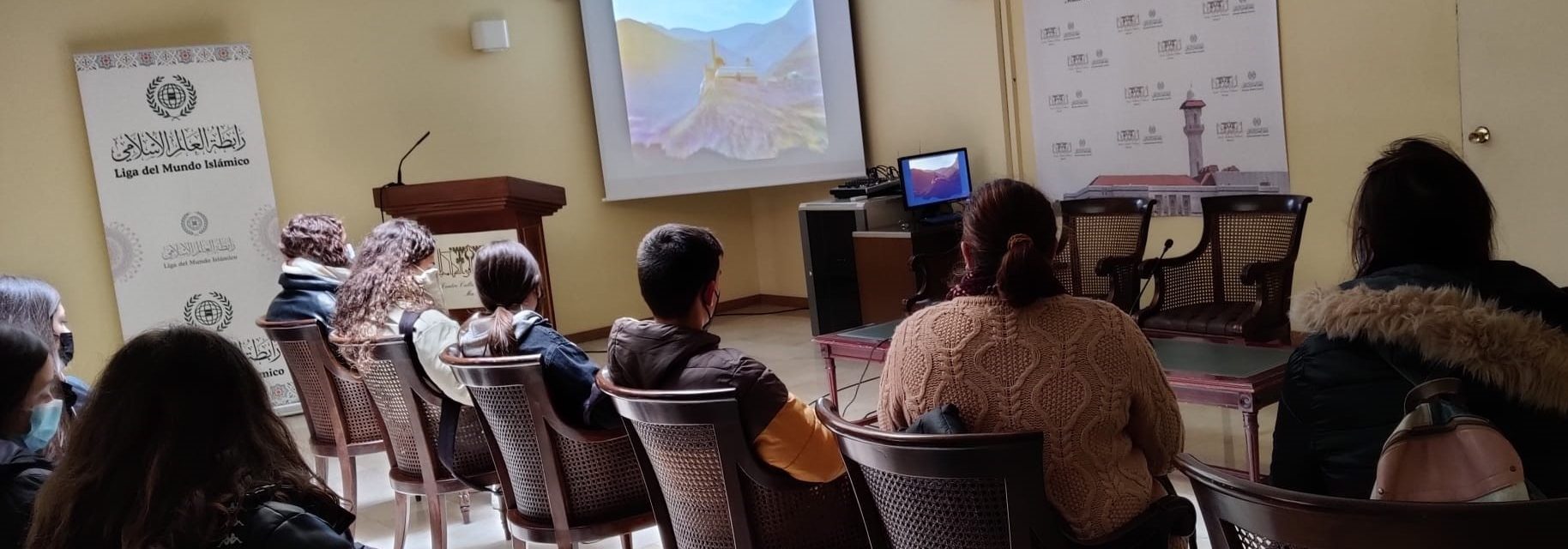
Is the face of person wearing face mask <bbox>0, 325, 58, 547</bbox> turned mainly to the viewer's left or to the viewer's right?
to the viewer's right

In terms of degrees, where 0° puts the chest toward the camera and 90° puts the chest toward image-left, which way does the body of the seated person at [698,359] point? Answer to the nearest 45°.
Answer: approximately 225°

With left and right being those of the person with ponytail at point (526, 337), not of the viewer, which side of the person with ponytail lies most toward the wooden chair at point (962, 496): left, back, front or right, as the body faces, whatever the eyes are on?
right

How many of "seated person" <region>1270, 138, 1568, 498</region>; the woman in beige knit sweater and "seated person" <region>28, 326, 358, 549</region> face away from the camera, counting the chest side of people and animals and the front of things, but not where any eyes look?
3

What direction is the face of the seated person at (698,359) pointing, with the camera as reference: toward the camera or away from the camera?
away from the camera

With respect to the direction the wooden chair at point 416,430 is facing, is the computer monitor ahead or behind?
ahead

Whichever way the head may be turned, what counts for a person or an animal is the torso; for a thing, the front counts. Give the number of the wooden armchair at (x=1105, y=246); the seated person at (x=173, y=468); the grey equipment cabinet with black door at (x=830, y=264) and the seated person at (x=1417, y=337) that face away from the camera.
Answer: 2

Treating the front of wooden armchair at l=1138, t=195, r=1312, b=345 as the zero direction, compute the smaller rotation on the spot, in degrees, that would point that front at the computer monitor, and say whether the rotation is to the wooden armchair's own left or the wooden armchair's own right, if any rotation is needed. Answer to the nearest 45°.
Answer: approximately 90° to the wooden armchair's own right

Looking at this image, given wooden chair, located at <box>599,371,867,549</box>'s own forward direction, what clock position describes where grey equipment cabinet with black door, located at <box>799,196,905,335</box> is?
The grey equipment cabinet with black door is roughly at 11 o'clock from the wooden chair.

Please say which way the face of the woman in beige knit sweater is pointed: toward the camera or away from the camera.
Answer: away from the camera

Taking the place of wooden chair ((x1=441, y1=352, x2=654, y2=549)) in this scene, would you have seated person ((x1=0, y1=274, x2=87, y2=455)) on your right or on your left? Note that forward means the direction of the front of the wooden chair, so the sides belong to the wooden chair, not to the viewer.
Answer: on your left

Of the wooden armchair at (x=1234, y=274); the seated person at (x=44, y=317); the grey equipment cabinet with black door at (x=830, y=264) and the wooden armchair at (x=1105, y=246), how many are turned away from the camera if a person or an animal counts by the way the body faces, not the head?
0

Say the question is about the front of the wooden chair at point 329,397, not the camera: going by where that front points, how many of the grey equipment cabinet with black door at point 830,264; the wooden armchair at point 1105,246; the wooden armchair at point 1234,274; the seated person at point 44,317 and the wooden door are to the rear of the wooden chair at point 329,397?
1

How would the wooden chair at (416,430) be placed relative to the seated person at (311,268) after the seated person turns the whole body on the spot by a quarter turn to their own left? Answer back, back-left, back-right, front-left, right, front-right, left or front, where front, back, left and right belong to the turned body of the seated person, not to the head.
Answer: back-left

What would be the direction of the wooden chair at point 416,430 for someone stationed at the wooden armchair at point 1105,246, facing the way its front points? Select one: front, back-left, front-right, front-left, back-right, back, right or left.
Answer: front
